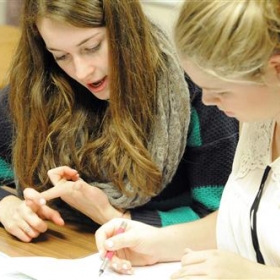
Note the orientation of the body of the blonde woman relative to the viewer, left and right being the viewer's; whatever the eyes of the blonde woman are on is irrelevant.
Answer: facing the viewer and to the left of the viewer
